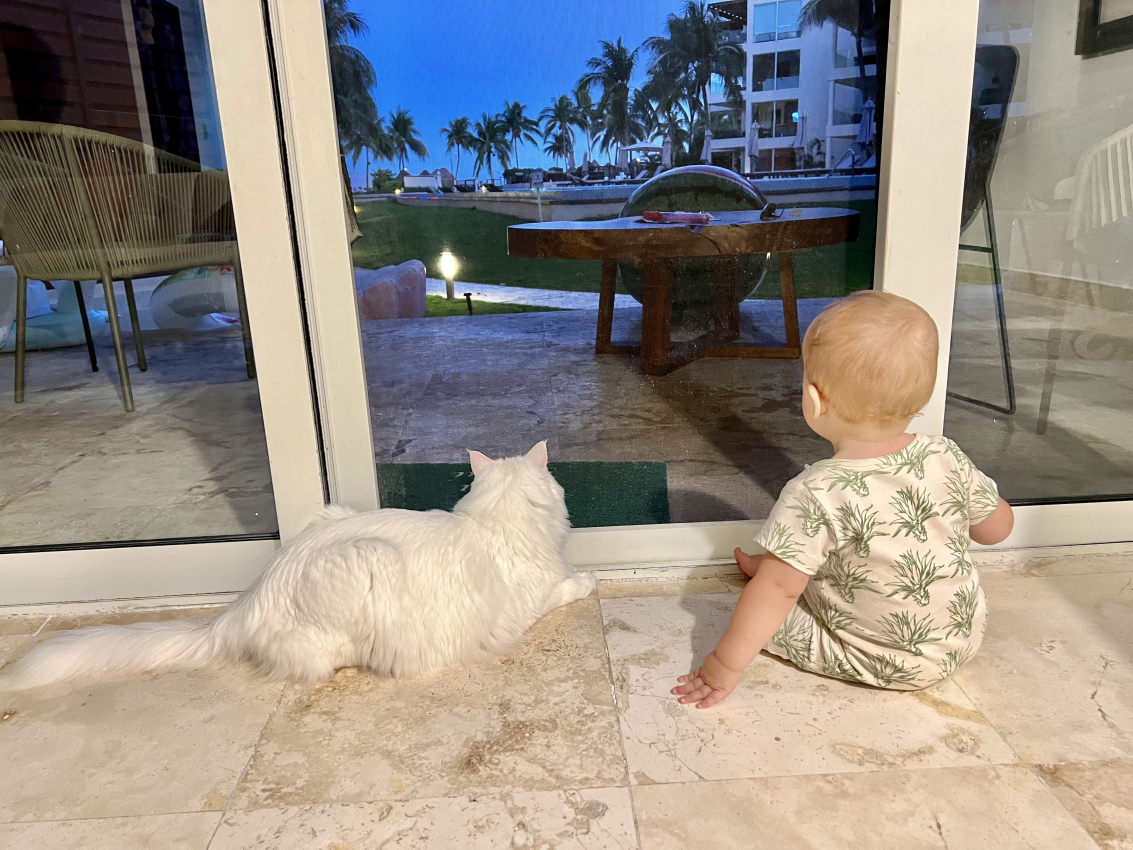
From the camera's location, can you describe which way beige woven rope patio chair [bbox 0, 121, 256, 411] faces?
facing away from the viewer and to the right of the viewer

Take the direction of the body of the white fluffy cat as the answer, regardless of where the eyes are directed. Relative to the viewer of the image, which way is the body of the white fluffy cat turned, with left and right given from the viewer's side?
facing away from the viewer and to the right of the viewer

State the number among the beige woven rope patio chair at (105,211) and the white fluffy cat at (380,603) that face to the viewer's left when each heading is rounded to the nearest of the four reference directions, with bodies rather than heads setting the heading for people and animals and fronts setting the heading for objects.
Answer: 0

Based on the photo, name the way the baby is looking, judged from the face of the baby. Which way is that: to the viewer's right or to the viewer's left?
to the viewer's left
